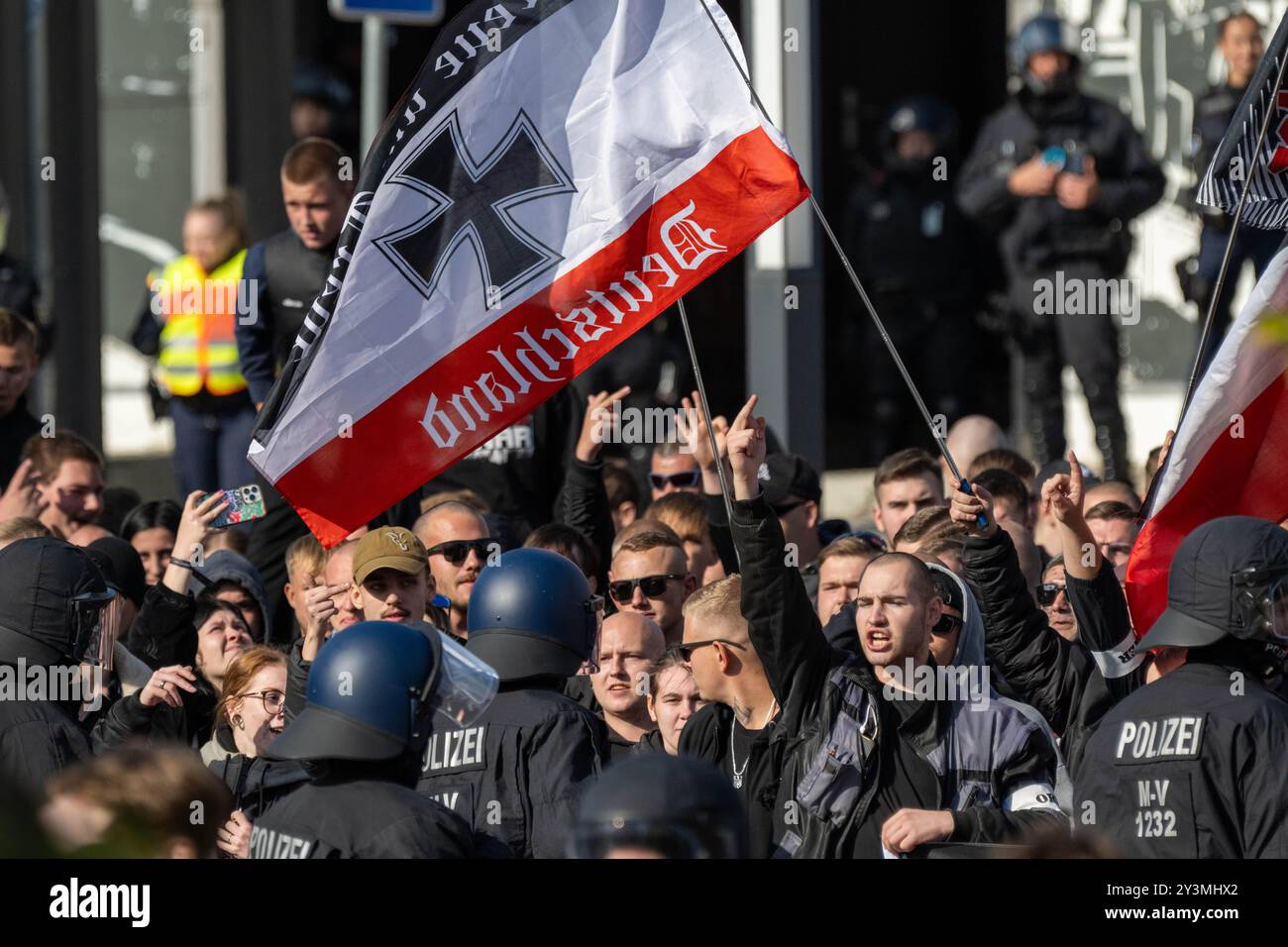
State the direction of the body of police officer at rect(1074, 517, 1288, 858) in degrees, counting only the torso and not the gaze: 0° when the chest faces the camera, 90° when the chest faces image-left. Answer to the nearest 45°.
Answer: approximately 225°

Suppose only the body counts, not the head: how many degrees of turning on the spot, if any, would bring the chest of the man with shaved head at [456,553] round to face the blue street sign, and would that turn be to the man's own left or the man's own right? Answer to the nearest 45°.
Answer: approximately 135° to the man's own left

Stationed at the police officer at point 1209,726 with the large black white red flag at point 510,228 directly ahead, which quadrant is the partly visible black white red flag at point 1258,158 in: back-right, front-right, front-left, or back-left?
front-right

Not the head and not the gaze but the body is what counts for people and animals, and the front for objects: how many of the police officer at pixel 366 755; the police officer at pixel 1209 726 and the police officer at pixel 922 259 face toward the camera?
1

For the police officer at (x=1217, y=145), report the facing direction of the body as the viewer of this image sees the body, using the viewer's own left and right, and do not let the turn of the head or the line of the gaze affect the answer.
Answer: facing the viewer and to the right of the viewer

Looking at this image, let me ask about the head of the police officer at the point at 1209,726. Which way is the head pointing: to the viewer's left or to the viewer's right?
to the viewer's right

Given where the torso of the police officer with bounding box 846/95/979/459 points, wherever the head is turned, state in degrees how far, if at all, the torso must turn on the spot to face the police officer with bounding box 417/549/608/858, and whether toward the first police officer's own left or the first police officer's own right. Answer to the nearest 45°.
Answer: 0° — they already face them

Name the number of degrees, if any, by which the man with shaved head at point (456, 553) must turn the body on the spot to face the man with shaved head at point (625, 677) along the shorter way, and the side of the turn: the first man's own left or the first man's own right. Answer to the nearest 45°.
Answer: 0° — they already face them

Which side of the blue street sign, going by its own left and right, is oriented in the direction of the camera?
front

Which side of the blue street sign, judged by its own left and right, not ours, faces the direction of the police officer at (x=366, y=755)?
front

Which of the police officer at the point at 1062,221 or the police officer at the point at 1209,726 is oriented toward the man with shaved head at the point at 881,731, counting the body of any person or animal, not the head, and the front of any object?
the police officer at the point at 1062,221

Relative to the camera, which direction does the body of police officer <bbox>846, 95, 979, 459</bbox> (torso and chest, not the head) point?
toward the camera

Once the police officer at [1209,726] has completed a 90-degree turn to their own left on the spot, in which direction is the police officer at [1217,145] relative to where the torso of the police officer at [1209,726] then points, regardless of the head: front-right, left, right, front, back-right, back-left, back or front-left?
front-right

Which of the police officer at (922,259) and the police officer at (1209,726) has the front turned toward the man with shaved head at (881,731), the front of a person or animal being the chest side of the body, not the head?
the police officer at (922,259)

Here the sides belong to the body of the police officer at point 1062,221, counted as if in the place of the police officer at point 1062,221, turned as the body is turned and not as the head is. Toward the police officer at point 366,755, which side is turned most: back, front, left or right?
front

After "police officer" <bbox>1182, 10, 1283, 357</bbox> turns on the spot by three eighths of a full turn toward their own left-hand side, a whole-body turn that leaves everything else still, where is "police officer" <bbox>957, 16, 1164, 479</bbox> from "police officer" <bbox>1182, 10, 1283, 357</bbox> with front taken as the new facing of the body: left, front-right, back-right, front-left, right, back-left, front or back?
left

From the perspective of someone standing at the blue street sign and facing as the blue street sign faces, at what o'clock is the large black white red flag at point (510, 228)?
The large black white red flag is roughly at 12 o'clock from the blue street sign.
